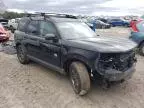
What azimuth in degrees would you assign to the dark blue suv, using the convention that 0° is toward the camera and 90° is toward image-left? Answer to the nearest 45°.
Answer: approximately 315°
